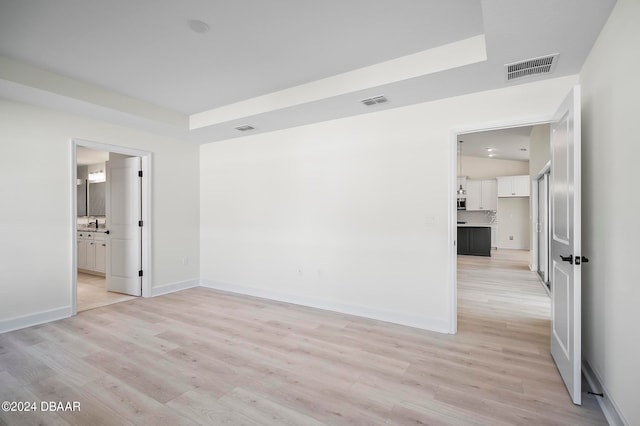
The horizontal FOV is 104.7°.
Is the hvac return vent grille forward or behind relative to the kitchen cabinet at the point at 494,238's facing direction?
forward

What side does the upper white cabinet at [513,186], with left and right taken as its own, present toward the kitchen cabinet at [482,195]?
right

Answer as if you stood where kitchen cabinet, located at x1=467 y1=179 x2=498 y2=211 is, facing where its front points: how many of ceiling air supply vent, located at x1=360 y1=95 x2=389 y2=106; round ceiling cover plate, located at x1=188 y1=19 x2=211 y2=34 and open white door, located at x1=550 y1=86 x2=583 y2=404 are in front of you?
3

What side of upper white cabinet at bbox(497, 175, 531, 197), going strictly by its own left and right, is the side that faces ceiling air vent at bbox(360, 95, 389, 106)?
front

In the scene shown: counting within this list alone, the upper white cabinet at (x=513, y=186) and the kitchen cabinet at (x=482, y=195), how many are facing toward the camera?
2

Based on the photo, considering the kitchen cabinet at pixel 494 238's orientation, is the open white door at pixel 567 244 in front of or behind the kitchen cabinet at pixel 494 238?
in front

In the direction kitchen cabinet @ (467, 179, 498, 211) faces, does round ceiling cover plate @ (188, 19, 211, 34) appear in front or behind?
in front

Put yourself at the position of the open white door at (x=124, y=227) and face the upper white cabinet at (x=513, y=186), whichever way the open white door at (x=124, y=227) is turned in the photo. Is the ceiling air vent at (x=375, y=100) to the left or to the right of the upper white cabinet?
right

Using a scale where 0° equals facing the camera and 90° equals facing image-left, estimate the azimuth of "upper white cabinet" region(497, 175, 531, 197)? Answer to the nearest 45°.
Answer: approximately 0°
